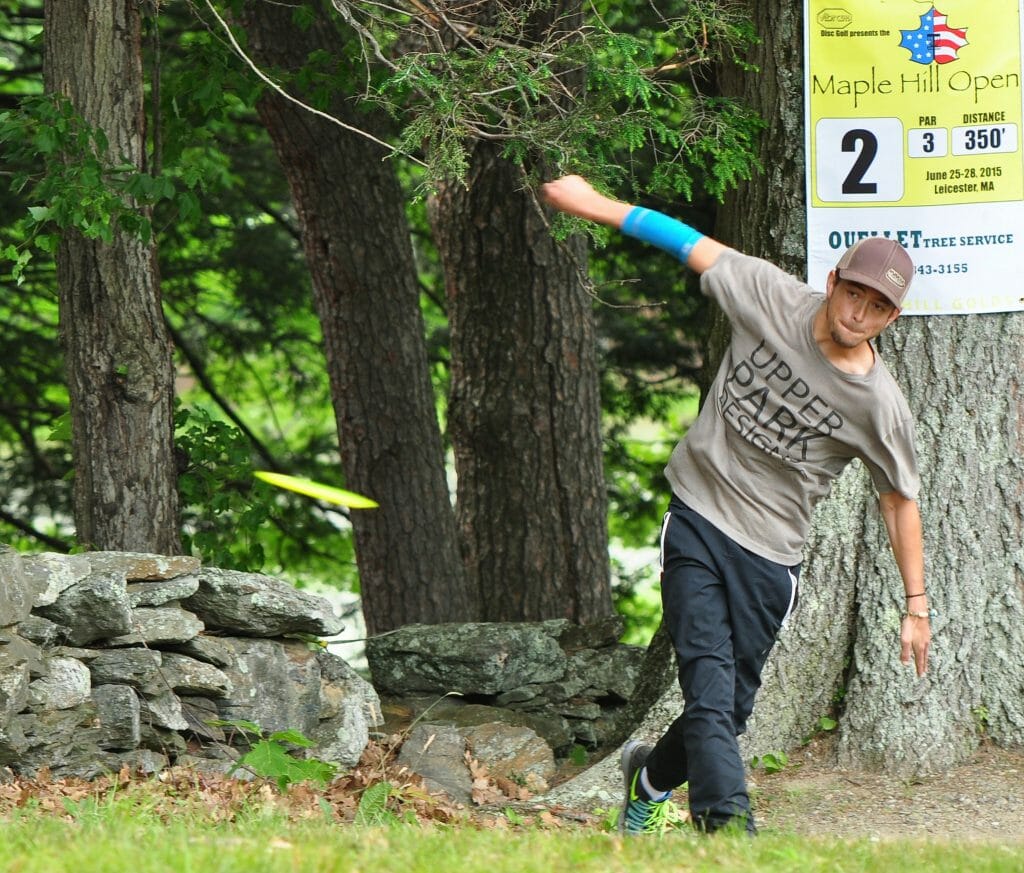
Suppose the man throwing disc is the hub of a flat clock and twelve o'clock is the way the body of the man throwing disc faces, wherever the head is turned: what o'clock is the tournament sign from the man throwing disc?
The tournament sign is roughly at 7 o'clock from the man throwing disc.

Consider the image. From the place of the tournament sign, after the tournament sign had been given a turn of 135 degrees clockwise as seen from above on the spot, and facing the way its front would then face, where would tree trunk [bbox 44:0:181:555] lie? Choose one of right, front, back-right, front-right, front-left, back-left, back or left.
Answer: front-left

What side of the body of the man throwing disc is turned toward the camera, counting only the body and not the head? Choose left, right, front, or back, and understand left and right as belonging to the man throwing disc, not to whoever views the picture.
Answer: front

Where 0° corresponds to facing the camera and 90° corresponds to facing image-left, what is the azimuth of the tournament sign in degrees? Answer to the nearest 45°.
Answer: approximately 0°

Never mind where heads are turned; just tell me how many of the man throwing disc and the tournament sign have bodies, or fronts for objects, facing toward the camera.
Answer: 2

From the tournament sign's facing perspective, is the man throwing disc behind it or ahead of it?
ahead

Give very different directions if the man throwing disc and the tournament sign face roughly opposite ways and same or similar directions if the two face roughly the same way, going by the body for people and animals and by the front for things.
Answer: same or similar directions

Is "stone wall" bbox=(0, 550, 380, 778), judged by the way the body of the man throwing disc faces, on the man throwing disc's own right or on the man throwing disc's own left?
on the man throwing disc's own right

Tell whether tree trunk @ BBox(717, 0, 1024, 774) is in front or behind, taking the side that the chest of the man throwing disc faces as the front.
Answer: behind
